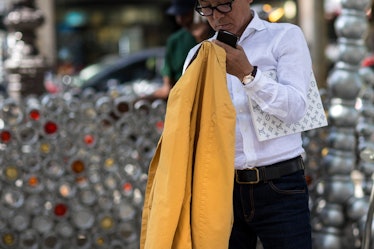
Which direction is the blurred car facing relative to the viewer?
to the viewer's left

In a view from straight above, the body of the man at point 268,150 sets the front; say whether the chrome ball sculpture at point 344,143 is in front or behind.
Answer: behind

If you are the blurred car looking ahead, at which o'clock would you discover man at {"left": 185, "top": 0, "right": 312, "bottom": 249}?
The man is roughly at 9 o'clock from the blurred car.

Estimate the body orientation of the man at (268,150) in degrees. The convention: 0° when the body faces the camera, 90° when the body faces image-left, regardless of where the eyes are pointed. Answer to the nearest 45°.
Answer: approximately 45°

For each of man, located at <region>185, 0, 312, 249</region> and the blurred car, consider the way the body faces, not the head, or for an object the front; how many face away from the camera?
0

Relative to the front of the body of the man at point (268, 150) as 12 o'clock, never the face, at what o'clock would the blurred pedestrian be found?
The blurred pedestrian is roughly at 4 o'clock from the man.

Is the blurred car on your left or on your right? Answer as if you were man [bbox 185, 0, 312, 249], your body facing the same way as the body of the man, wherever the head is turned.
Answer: on your right
